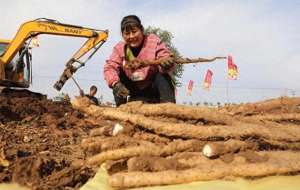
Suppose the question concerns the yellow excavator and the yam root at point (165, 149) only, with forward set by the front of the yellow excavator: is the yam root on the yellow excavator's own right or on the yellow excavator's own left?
on the yellow excavator's own right

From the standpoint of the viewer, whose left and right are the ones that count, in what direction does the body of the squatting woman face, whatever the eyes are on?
facing the viewer

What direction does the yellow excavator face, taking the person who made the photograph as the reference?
facing to the right of the viewer

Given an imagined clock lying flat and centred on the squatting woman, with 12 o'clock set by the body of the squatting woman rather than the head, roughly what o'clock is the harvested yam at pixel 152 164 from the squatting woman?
The harvested yam is roughly at 12 o'clock from the squatting woman.

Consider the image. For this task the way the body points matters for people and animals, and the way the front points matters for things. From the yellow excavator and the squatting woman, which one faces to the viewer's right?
the yellow excavator

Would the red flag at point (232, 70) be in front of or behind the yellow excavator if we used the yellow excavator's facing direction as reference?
in front

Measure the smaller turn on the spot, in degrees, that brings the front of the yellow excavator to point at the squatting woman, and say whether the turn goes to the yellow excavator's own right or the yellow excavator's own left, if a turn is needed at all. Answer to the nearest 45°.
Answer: approximately 90° to the yellow excavator's own right

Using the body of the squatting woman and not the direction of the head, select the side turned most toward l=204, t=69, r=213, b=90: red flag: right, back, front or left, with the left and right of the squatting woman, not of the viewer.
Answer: back

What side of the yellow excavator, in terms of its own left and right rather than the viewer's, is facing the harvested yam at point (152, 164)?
right

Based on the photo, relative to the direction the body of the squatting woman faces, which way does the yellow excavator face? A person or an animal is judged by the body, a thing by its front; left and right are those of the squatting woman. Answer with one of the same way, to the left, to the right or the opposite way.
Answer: to the left

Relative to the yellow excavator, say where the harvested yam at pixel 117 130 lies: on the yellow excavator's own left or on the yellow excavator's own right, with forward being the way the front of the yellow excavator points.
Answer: on the yellow excavator's own right

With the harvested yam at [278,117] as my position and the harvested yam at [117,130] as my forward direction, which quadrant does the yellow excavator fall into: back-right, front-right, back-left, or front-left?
front-right

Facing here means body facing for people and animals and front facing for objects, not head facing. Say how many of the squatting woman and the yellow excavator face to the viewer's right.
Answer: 1

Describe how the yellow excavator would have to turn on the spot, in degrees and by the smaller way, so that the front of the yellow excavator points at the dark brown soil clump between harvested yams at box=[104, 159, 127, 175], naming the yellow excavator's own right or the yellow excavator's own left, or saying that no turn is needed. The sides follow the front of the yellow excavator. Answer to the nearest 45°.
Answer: approximately 90° to the yellow excavator's own right
